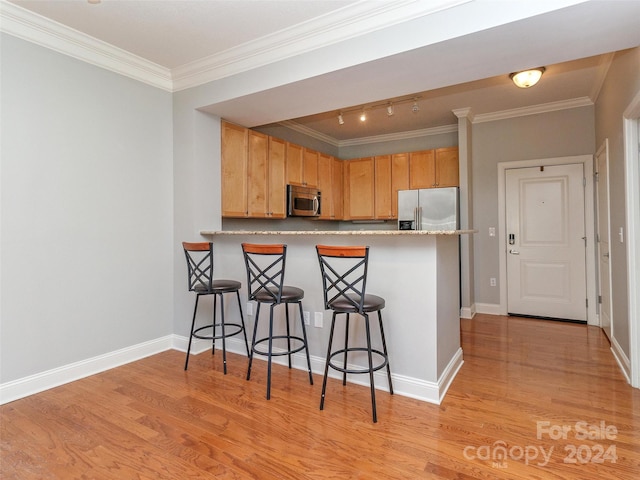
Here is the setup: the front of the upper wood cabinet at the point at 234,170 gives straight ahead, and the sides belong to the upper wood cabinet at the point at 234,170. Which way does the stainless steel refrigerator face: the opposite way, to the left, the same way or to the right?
to the right

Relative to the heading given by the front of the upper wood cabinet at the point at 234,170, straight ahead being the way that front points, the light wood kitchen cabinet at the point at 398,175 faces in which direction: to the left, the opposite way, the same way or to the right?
to the right

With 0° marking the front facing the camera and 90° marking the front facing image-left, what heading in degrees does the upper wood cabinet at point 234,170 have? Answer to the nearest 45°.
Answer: approximately 315°

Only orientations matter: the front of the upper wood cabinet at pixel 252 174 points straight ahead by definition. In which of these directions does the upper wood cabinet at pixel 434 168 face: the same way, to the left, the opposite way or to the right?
to the right

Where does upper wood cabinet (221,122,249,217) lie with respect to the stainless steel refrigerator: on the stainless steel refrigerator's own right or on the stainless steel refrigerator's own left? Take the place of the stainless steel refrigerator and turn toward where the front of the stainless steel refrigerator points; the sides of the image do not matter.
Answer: on the stainless steel refrigerator's own right

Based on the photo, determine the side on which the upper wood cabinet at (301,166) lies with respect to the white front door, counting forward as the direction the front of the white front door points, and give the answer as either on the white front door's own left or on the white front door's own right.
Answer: on the white front door's own right

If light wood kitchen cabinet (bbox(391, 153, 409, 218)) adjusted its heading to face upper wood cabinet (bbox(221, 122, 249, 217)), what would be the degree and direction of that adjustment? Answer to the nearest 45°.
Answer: approximately 45° to its right

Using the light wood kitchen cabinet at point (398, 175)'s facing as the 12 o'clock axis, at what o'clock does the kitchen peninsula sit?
The kitchen peninsula is roughly at 12 o'clock from the light wood kitchen cabinet.

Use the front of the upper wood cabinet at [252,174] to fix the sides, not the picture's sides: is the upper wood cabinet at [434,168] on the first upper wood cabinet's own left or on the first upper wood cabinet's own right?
on the first upper wood cabinet's own left

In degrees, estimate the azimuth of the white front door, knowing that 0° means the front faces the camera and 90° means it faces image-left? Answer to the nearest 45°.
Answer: approximately 0°
